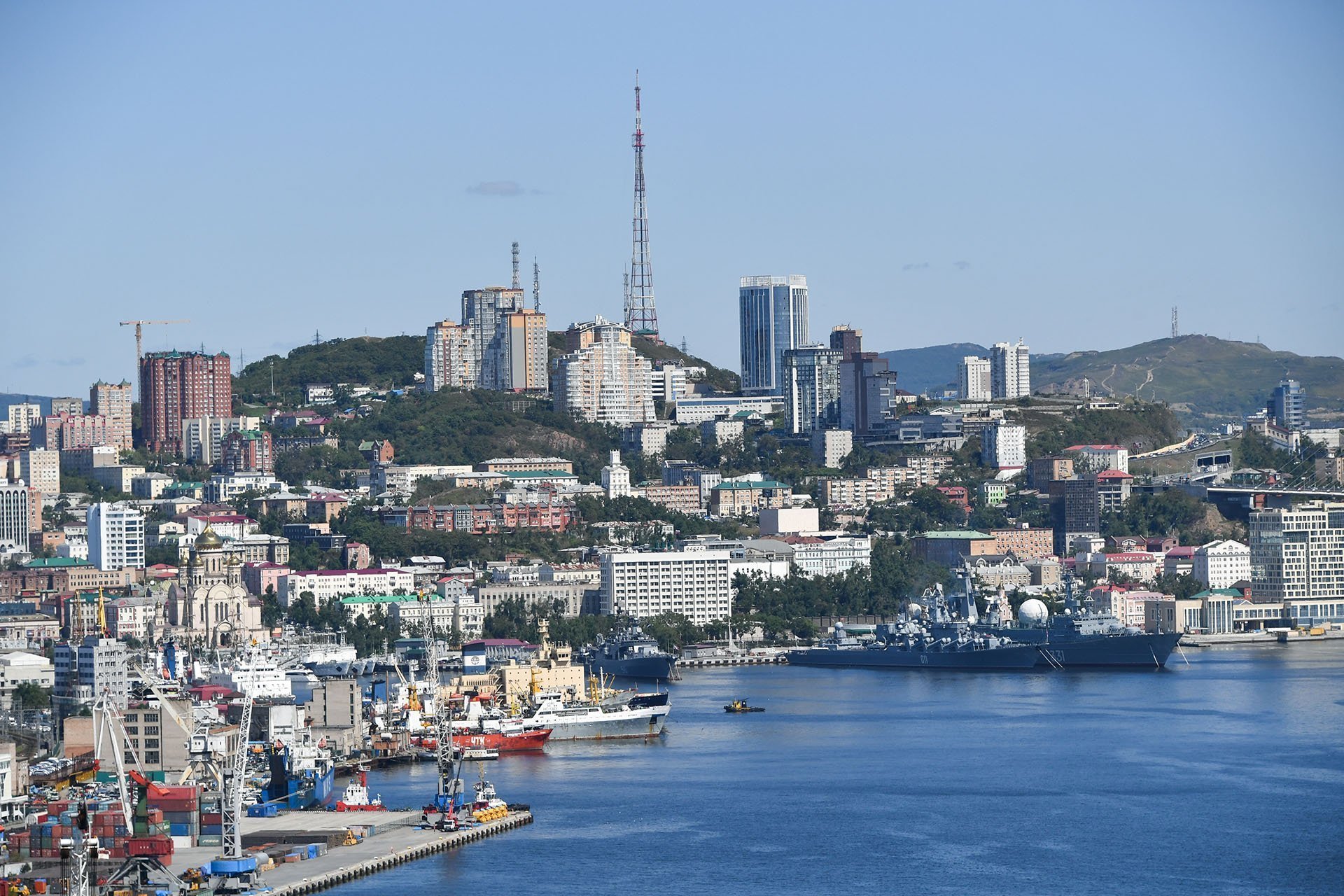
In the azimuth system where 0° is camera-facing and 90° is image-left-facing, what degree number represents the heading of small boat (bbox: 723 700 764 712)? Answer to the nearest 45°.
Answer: approximately 90°

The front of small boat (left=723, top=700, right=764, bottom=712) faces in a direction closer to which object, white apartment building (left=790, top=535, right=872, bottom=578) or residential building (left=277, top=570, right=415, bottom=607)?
the residential building

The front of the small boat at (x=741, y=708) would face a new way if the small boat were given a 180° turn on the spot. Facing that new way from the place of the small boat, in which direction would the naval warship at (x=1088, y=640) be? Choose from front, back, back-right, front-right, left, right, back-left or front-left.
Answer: front-left

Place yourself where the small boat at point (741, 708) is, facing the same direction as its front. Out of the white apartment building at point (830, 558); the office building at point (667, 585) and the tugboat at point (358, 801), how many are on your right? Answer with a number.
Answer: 2

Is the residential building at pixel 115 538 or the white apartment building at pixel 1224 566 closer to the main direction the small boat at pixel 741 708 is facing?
the residential building

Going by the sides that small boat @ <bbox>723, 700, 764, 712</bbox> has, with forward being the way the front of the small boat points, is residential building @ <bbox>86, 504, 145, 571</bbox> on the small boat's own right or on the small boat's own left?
on the small boat's own right

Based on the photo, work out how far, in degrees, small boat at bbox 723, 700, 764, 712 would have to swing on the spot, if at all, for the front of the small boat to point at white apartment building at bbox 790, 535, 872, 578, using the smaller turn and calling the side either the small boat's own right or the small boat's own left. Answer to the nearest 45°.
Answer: approximately 90° to the small boat's own right

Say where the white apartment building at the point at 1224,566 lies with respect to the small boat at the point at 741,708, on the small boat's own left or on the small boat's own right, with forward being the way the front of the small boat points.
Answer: on the small boat's own right

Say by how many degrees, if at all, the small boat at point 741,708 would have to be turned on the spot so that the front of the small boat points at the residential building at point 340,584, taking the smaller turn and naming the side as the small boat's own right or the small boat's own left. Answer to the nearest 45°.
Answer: approximately 45° to the small boat's own right

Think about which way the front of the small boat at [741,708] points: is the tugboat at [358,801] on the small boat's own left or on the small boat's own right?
on the small boat's own left
